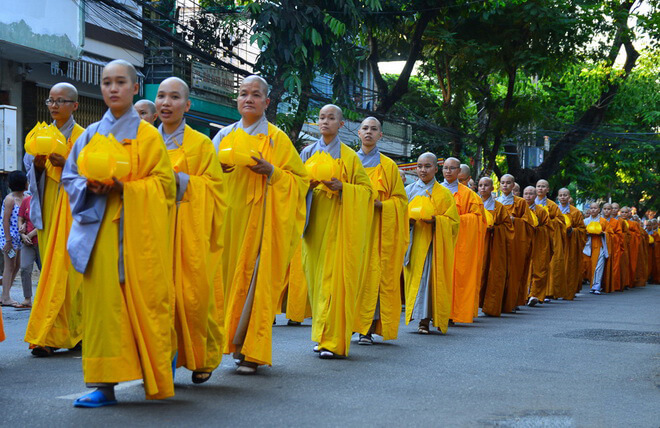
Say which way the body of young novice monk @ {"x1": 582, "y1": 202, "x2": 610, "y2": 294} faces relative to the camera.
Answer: toward the camera

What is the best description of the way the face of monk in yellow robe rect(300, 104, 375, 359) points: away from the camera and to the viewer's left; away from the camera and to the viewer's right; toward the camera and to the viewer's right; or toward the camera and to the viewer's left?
toward the camera and to the viewer's left

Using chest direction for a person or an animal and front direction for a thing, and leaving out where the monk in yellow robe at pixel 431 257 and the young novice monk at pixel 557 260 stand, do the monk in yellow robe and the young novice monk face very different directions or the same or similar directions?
same or similar directions

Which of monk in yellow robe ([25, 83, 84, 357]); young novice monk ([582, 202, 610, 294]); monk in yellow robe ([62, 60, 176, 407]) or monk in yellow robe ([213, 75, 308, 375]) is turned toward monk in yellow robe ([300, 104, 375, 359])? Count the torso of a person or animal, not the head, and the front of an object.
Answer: the young novice monk

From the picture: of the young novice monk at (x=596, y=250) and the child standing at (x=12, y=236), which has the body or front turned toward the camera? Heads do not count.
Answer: the young novice monk

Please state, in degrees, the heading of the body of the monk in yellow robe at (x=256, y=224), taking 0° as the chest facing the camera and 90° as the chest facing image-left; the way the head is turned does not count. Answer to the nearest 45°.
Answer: approximately 45°

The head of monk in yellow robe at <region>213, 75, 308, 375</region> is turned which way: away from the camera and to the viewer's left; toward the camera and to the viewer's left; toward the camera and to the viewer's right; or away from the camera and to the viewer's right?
toward the camera and to the viewer's left

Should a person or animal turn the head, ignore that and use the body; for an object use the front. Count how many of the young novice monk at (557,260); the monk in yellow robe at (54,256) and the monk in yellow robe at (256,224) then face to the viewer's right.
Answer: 0

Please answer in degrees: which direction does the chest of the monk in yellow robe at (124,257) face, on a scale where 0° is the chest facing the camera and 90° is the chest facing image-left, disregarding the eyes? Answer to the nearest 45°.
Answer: approximately 45°

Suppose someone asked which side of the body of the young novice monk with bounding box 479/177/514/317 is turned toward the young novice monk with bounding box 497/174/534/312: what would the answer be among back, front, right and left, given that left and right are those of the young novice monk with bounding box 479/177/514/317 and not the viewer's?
back

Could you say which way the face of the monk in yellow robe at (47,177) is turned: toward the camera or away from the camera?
toward the camera

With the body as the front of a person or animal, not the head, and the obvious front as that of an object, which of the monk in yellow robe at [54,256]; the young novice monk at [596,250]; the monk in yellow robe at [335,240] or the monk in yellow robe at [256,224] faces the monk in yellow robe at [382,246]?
the young novice monk

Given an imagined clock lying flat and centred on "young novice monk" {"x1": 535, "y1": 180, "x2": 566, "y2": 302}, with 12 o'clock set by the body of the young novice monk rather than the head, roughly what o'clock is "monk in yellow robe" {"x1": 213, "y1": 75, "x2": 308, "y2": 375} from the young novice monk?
The monk in yellow robe is roughly at 11 o'clock from the young novice monk.

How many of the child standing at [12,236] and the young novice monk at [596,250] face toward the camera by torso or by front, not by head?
1

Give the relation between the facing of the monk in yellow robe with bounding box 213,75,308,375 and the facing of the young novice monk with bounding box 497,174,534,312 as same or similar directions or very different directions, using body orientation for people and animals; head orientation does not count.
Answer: same or similar directions
